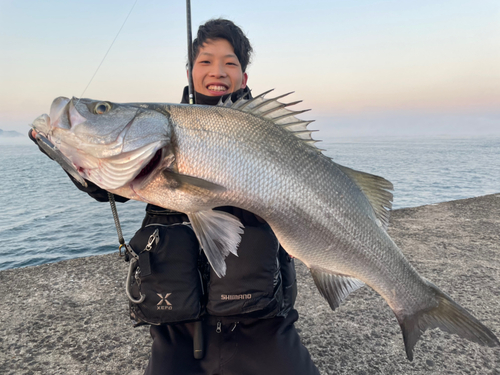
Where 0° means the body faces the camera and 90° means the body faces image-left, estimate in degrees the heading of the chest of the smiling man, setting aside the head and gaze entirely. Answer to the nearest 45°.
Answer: approximately 0°

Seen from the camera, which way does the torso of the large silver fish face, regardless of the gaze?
to the viewer's left
